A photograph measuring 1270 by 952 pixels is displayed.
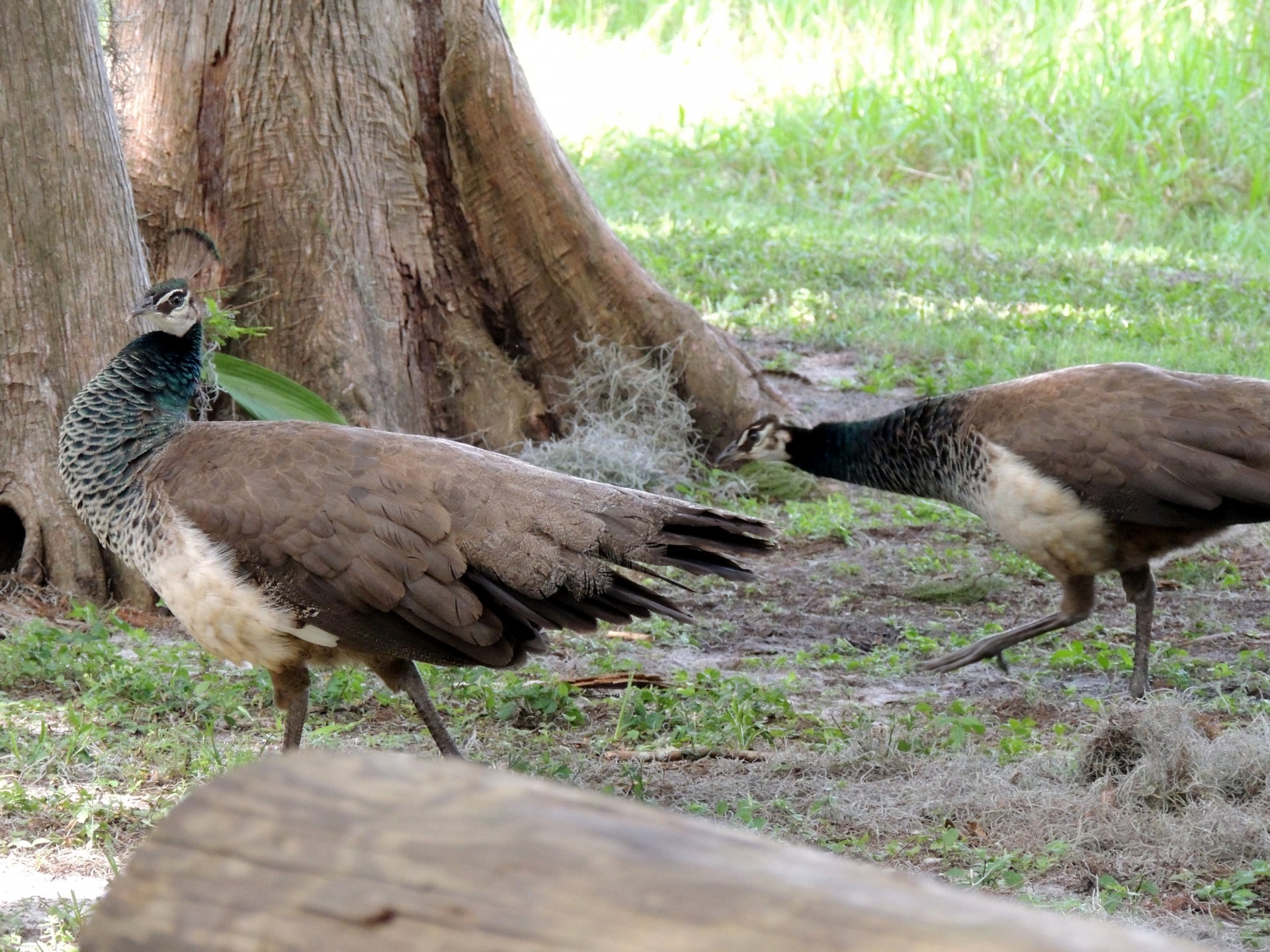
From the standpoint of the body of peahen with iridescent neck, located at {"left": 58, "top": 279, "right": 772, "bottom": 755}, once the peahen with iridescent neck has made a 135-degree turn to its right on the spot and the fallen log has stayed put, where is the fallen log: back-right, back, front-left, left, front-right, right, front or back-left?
back-right

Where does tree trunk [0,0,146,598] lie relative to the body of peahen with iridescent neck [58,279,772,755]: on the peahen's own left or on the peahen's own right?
on the peahen's own right

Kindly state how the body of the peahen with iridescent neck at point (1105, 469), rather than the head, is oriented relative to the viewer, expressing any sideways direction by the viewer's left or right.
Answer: facing to the left of the viewer

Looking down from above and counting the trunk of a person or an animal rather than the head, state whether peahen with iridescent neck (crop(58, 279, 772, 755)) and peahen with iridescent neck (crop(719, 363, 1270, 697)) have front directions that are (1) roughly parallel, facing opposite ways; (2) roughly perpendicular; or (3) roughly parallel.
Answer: roughly parallel

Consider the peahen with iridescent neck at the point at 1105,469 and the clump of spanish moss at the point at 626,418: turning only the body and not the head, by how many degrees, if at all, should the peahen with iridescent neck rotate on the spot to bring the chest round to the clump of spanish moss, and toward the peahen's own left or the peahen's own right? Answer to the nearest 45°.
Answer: approximately 45° to the peahen's own right

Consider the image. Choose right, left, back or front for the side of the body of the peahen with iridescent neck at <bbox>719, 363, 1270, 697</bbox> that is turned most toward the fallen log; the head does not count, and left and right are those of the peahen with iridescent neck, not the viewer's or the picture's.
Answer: left

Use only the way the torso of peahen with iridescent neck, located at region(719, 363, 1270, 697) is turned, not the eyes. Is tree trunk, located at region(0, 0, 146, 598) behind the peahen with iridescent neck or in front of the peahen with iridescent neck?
in front

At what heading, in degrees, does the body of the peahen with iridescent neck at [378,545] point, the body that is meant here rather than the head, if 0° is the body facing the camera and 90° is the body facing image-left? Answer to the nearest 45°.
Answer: approximately 90°

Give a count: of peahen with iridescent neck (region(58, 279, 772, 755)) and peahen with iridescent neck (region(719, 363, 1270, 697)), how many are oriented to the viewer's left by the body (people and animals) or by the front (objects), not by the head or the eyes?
2

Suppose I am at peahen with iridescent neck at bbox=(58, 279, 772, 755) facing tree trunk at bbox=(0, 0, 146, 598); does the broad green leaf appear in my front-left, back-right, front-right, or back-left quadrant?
front-right

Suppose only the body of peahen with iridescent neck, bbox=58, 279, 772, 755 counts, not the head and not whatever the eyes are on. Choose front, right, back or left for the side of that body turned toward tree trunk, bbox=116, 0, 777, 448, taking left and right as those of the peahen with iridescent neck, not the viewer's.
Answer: right

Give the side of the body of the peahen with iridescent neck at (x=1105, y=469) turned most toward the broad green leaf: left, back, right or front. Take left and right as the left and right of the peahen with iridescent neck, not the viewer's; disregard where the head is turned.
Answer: front
